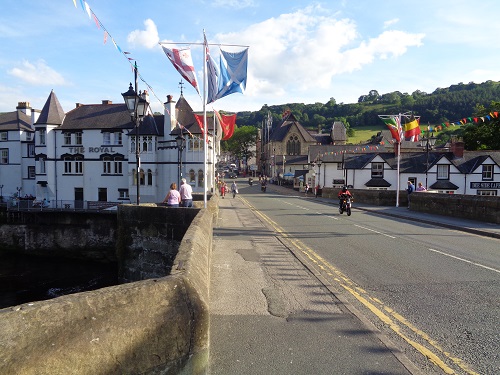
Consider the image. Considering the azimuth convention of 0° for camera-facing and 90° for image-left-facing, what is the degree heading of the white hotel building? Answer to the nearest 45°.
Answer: approximately 0°

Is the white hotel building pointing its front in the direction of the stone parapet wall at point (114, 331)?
yes

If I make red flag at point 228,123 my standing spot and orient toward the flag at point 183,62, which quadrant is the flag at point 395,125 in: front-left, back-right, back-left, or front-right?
back-left

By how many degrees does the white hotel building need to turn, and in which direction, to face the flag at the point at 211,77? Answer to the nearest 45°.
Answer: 0° — it already faces it

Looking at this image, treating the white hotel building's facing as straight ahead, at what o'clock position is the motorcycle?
The motorcycle is roughly at 11 o'clock from the white hotel building.
